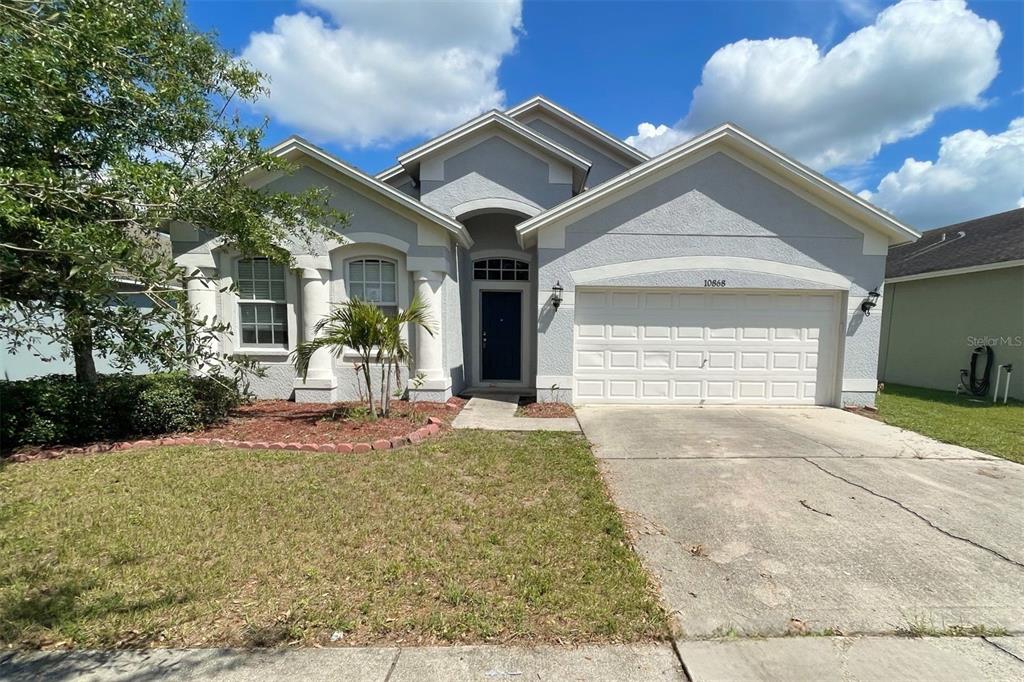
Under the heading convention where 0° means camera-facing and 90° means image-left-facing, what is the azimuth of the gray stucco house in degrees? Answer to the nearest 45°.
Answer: approximately 0°

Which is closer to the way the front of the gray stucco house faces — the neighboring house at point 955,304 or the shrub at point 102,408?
the shrub

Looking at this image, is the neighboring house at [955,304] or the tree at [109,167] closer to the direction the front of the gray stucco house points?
the tree

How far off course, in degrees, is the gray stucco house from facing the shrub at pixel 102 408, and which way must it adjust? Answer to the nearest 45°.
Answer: approximately 90° to its right

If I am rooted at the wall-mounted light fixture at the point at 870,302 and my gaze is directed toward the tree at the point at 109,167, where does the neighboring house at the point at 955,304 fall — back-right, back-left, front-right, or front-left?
back-right

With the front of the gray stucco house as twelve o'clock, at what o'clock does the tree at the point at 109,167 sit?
The tree is roughly at 2 o'clock from the gray stucco house.

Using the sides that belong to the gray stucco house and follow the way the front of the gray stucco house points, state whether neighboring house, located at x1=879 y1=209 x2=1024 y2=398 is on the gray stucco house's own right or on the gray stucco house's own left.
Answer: on the gray stucco house's own left
